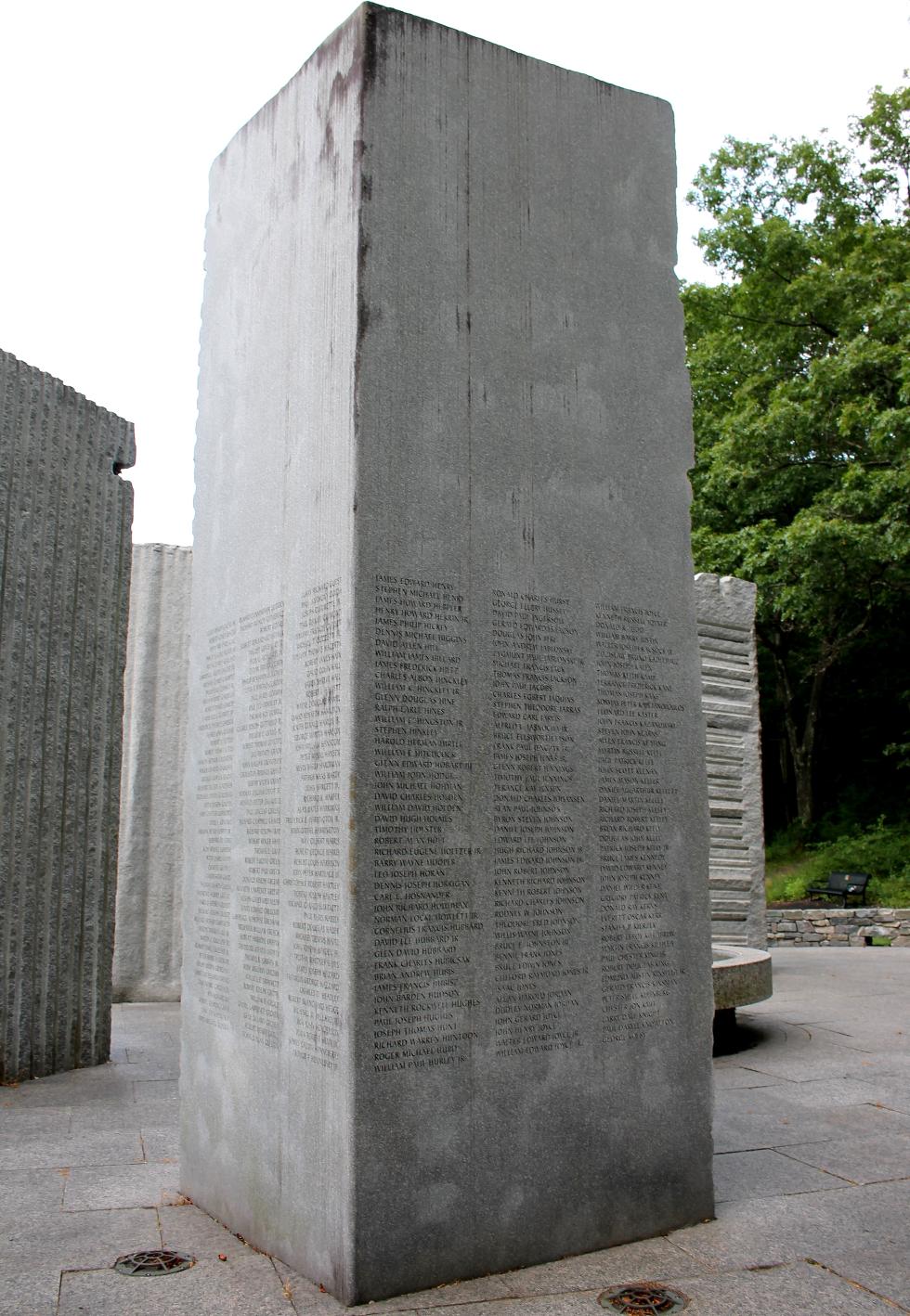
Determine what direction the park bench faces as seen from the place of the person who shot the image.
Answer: facing the viewer and to the left of the viewer

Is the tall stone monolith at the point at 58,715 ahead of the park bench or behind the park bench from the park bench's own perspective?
ahead

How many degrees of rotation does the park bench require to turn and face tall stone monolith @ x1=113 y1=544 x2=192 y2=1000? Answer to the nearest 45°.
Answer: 0° — it already faces it

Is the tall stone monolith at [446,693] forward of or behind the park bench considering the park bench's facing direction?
forward

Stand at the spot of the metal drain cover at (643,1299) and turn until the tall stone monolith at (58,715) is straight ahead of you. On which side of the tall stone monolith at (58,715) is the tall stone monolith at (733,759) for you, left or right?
right
